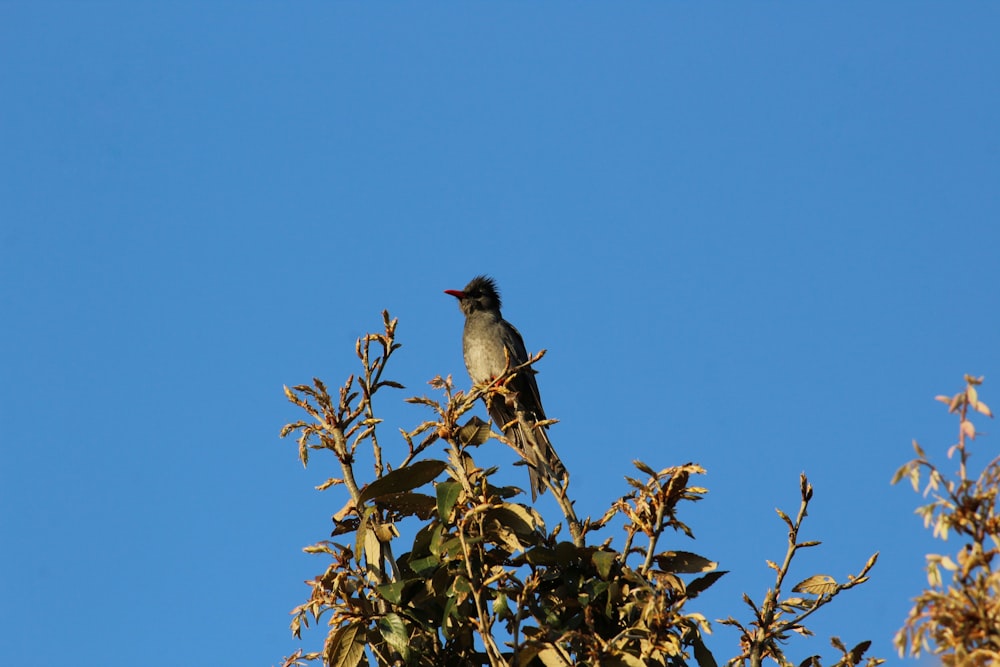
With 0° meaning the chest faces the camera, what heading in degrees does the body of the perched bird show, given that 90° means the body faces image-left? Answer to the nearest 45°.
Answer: approximately 45°
